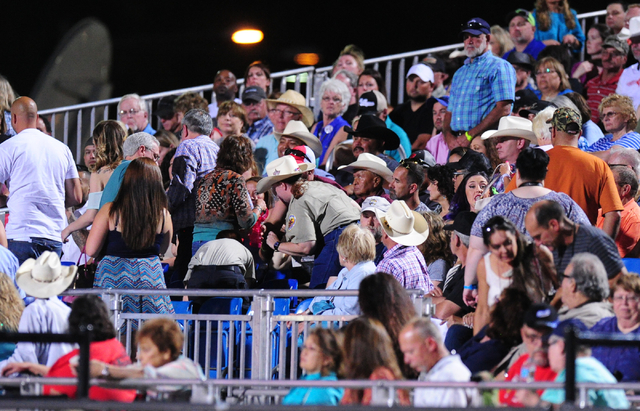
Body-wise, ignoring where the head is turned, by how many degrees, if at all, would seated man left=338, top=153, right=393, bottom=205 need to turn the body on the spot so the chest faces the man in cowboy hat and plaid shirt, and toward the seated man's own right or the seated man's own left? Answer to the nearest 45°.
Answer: approximately 45° to the seated man's own left

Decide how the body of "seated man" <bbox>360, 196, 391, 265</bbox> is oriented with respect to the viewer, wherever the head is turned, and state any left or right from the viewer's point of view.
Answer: facing the viewer and to the left of the viewer

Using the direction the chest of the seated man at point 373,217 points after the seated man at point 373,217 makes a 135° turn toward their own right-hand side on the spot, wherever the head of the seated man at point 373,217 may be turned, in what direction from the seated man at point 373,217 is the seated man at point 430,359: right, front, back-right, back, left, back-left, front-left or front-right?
back

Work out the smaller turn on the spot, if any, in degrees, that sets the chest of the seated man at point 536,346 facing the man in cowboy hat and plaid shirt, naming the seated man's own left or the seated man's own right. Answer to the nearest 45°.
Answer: approximately 180°

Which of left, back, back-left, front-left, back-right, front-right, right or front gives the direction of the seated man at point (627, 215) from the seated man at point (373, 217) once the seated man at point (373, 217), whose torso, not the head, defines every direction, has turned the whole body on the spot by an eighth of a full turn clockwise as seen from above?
back

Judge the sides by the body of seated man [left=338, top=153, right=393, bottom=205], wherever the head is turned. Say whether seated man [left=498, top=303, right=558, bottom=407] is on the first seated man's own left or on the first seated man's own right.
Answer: on the first seated man's own left

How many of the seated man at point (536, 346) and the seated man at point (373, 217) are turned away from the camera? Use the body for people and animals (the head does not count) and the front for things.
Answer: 0
